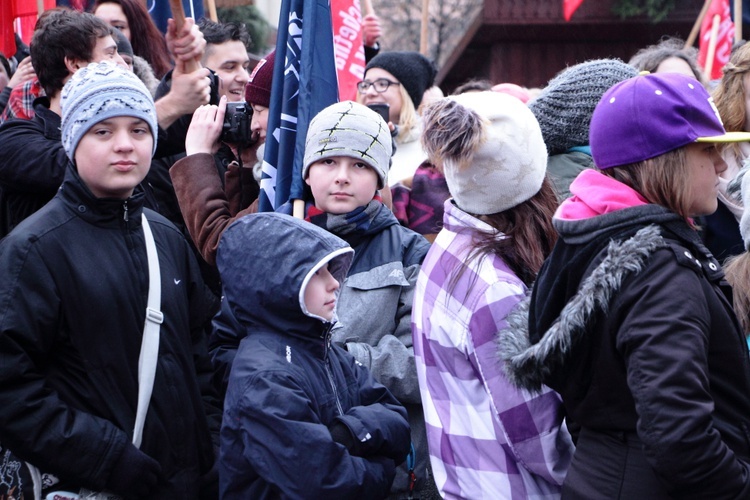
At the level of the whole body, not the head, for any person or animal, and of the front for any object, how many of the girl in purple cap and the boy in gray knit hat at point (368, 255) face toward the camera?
1

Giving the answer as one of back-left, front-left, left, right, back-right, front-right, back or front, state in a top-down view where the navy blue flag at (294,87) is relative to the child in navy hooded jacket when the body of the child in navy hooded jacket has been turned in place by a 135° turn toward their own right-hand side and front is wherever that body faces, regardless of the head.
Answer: right

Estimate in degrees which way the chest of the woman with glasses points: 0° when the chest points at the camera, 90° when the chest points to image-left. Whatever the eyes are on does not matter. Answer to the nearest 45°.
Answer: approximately 45°

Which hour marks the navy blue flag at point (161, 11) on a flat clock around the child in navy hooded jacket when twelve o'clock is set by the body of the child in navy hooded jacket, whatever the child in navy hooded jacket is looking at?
The navy blue flag is roughly at 7 o'clock from the child in navy hooded jacket.

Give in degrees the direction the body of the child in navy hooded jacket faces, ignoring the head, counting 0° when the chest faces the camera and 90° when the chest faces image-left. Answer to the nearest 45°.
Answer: approximately 315°

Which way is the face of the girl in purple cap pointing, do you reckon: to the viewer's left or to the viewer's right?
to the viewer's right

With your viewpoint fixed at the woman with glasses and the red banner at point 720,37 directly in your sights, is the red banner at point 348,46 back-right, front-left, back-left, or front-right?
back-left

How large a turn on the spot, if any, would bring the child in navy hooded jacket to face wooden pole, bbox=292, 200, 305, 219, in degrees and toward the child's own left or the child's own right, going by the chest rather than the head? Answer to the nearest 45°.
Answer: approximately 135° to the child's own left

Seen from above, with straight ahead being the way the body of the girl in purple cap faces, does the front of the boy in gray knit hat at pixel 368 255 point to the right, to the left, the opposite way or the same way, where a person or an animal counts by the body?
to the right

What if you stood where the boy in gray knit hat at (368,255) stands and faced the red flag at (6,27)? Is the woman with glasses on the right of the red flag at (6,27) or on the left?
right

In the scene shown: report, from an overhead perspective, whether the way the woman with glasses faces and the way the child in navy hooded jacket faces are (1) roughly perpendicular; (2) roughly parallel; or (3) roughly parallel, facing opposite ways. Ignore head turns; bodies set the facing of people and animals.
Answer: roughly perpendicular

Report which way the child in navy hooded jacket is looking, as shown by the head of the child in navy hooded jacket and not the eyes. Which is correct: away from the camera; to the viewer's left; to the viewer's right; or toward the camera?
to the viewer's right

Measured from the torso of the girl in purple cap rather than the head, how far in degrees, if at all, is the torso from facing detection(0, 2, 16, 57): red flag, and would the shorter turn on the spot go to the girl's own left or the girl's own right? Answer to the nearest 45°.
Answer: approximately 135° to the girl's own left

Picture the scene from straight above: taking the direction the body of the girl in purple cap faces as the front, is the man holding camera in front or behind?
behind

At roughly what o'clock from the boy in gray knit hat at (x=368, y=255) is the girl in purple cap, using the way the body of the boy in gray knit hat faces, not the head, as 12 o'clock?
The girl in purple cap is roughly at 11 o'clock from the boy in gray knit hat.

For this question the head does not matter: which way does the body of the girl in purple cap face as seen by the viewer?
to the viewer's right
